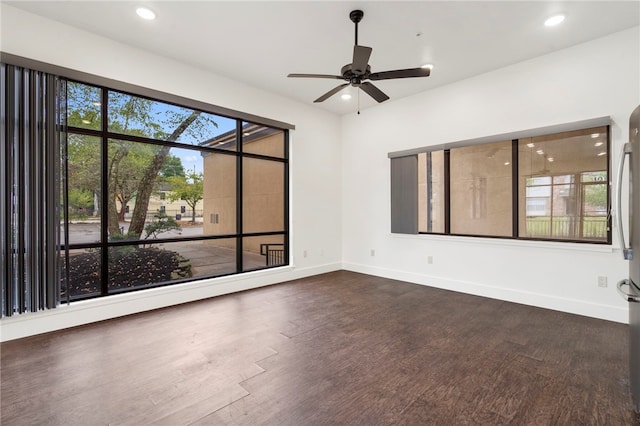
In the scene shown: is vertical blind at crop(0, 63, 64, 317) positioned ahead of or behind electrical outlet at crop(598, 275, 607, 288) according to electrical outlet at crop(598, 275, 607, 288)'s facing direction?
ahead

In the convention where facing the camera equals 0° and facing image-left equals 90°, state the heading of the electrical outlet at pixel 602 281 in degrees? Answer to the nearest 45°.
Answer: approximately 0°

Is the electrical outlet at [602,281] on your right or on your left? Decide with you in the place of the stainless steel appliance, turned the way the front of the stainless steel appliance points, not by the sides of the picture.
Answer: on your right

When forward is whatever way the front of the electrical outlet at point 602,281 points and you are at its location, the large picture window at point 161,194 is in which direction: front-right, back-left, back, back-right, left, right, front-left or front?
front-right

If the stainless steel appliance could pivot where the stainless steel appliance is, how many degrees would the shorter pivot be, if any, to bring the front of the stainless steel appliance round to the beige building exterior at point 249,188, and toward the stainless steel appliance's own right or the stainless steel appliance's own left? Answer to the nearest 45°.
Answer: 0° — it already faces it

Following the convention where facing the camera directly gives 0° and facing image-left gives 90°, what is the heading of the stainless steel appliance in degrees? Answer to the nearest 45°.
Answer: approximately 90°

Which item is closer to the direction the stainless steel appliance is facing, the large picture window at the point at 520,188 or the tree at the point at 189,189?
the tree

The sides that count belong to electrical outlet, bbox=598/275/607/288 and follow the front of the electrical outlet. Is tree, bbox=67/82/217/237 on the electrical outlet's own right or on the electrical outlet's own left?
on the electrical outlet's own right

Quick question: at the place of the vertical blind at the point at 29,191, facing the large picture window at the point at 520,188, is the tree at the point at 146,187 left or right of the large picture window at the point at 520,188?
left

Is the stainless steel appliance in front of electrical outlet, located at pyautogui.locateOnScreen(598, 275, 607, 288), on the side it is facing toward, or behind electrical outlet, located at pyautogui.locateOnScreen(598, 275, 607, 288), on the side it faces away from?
in front

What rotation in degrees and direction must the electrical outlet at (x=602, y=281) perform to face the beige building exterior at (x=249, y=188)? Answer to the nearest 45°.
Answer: approximately 45° to its right

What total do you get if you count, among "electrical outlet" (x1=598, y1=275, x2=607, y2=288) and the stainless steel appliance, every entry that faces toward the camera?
1
